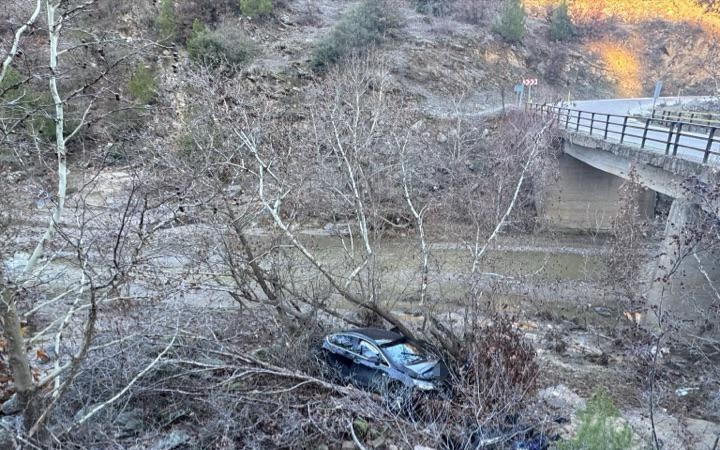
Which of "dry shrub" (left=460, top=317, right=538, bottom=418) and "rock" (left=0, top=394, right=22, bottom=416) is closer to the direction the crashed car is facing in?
the dry shrub

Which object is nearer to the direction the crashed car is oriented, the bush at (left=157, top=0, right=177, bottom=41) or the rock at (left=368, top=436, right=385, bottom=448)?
the rock

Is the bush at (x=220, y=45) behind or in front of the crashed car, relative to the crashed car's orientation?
behind

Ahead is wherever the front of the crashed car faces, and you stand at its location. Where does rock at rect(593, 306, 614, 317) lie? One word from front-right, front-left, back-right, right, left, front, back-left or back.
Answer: left

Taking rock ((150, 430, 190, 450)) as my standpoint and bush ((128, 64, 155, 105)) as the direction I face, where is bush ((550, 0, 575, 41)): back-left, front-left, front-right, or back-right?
front-right

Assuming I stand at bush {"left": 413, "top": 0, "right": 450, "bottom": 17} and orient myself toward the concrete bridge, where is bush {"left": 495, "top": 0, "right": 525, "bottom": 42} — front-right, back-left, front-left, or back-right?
front-left

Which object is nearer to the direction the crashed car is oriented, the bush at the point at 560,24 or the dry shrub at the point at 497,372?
the dry shrub

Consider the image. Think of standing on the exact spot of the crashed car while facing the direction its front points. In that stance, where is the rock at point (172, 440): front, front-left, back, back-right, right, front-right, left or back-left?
right

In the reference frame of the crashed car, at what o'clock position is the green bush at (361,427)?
The green bush is roughly at 2 o'clock from the crashed car.

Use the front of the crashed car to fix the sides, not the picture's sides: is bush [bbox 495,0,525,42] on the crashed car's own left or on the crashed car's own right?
on the crashed car's own left

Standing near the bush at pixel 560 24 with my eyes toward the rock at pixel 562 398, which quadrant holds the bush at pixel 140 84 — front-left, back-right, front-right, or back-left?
front-right

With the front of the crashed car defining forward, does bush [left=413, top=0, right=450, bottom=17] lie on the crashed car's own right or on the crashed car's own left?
on the crashed car's own left

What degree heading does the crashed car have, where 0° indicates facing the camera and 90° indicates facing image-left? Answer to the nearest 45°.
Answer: approximately 315°
